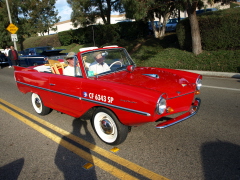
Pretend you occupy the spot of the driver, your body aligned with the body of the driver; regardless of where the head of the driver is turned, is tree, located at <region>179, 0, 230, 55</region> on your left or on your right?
on your left

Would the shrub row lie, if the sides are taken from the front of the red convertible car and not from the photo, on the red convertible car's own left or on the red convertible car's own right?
on the red convertible car's own left

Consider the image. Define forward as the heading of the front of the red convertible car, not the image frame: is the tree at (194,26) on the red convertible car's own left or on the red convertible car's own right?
on the red convertible car's own left

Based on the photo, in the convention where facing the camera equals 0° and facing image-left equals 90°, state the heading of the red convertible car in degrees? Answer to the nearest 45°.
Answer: approximately 315°

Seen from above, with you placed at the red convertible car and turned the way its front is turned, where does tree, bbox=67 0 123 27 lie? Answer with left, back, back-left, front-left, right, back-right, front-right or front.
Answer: back-left

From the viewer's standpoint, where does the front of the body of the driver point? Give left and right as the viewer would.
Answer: facing the viewer and to the right of the viewer

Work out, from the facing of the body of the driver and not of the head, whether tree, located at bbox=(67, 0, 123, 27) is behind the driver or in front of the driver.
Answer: behind

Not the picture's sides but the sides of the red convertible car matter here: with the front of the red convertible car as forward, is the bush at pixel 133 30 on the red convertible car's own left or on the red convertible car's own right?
on the red convertible car's own left
